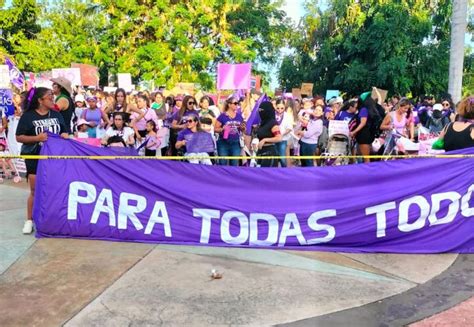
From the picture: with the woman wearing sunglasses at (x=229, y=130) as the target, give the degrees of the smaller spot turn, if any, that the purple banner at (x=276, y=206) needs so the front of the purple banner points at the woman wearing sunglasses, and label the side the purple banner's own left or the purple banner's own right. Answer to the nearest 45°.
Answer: approximately 180°

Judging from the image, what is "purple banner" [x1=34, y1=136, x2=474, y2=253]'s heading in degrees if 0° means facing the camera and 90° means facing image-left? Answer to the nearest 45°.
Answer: approximately 0°

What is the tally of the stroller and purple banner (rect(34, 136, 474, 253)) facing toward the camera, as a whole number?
2

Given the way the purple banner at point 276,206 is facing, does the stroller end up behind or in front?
behind

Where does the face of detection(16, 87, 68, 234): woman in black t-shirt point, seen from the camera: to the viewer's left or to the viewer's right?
to the viewer's right

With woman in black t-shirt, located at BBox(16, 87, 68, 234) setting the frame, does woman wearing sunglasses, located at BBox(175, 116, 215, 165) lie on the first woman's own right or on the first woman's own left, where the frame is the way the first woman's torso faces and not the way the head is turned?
on the first woman's own left

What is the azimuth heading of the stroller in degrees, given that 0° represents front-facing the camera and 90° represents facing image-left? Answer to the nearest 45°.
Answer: approximately 0°

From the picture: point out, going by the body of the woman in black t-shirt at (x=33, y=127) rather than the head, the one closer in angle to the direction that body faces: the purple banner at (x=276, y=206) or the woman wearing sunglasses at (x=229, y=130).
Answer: the purple banner

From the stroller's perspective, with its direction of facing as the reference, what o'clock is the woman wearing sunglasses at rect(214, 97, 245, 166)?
The woman wearing sunglasses is roughly at 2 o'clock from the stroller.

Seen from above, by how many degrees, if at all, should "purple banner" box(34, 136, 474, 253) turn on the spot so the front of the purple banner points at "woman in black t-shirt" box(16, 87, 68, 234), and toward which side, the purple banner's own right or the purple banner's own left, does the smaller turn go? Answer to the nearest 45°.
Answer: approximately 90° to the purple banner's own right
